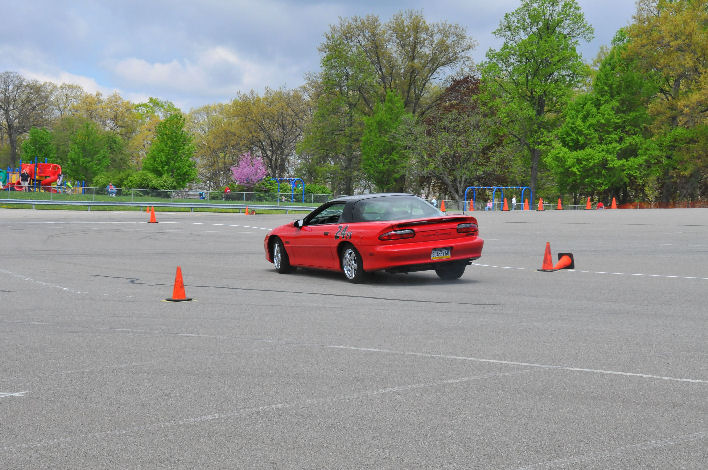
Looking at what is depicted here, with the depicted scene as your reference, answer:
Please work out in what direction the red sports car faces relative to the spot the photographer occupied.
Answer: facing away from the viewer and to the left of the viewer

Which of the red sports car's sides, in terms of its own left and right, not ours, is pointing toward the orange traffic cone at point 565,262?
right

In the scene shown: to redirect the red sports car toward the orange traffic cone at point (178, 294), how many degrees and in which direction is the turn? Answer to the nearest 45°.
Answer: approximately 90° to its left
